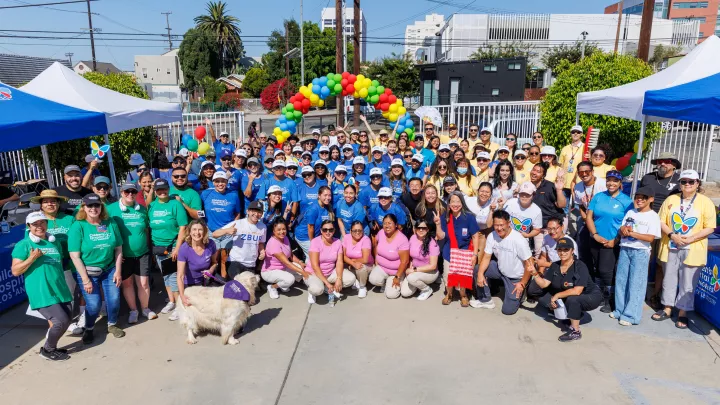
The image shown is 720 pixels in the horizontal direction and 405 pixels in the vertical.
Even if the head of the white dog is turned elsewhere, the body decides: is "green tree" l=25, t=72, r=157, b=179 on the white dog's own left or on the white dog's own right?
on the white dog's own left

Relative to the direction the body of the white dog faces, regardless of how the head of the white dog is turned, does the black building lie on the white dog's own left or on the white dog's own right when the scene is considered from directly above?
on the white dog's own left

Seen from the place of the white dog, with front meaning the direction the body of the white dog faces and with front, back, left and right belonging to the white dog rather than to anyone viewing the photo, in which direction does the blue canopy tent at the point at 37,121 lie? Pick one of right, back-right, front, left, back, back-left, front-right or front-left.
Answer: back-left

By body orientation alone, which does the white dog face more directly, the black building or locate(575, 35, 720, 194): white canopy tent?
the white canopy tent

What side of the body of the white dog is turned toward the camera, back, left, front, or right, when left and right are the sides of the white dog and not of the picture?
right

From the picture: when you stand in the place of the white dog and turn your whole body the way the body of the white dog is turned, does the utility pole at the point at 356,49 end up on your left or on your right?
on your left

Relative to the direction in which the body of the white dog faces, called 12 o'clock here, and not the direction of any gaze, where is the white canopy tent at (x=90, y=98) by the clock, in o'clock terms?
The white canopy tent is roughly at 8 o'clock from the white dog.

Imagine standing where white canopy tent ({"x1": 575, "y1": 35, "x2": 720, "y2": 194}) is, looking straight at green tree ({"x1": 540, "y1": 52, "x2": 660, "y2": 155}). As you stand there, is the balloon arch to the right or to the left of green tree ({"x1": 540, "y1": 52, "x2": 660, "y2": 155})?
left

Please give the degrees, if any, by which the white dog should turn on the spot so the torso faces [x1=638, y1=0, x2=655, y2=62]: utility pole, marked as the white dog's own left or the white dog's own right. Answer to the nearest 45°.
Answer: approximately 45° to the white dog's own left

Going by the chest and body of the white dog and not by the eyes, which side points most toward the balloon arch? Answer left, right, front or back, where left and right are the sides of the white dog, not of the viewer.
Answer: left
